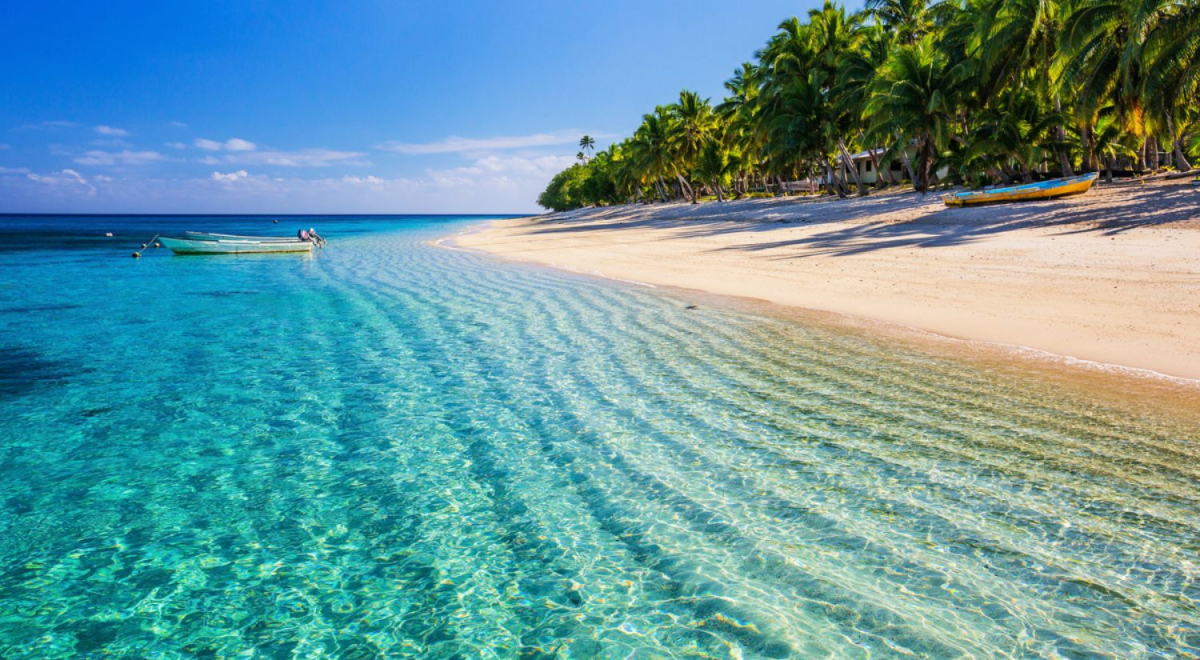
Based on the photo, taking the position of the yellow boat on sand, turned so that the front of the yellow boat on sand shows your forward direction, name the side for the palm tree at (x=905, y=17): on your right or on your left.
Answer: on your left

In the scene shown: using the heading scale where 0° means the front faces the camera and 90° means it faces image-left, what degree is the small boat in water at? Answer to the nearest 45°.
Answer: approximately 90°

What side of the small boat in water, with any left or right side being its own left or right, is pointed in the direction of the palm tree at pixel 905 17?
back

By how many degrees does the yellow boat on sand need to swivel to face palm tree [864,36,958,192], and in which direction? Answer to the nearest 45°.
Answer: approximately 135° to its left

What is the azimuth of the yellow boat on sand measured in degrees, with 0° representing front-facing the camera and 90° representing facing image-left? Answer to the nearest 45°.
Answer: approximately 270°

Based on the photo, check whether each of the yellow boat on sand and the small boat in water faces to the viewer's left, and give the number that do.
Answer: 1

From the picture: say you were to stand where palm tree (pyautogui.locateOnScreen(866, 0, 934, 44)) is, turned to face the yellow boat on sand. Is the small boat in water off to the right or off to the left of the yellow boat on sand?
right

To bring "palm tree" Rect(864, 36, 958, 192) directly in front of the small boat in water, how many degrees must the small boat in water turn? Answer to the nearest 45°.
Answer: approximately 135° to its left

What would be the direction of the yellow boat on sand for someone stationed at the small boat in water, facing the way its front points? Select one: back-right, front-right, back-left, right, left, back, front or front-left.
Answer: back-left

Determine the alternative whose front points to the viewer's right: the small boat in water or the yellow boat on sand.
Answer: the yellow boat on sand
